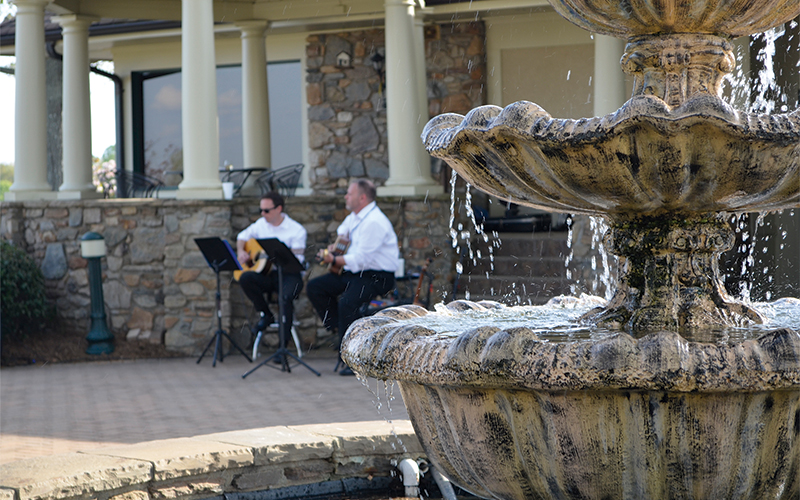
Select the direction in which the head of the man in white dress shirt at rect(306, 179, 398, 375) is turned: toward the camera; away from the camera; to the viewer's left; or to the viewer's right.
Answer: to the viewer's left

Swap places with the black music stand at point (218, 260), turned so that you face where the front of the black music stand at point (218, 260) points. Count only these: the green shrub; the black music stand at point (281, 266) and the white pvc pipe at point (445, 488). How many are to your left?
1

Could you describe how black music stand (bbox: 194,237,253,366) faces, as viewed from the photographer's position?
facing away from the viewer and to the right of the viewer

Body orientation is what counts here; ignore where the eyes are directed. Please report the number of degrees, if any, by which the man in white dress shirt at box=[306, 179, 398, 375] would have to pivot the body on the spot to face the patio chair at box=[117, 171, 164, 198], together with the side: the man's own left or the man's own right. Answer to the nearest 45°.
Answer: approximately 45° to the man's own right

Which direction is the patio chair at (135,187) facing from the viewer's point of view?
to the viewer's right

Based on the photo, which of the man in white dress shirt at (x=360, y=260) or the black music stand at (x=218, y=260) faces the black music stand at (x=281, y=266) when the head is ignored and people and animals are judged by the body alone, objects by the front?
the man in white dress shirt

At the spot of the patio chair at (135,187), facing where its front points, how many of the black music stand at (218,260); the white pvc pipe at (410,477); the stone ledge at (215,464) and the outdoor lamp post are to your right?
4

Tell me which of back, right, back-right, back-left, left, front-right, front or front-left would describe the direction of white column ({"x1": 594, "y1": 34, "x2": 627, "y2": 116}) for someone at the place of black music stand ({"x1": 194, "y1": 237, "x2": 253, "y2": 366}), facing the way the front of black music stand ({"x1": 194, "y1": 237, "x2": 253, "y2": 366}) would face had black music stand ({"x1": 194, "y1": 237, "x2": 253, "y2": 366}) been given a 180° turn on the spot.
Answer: back-left
